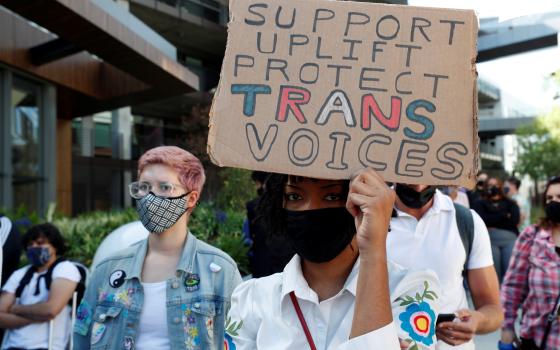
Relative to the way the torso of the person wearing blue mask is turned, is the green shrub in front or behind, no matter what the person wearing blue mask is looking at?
behind

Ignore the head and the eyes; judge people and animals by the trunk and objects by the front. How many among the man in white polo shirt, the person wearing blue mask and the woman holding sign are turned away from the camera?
0

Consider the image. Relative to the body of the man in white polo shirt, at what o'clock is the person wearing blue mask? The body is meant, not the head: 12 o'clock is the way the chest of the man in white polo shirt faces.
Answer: The person wearing blue mask is roughly at 2 o'clock from the man in white polo shirt.

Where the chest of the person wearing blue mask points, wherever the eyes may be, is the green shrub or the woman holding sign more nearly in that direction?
the woman holding sign

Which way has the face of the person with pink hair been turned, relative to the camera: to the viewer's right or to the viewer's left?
to the viewer's left

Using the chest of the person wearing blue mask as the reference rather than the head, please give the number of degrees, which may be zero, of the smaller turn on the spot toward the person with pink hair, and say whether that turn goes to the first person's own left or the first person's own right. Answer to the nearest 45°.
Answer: approximately 45° to the first person's own left

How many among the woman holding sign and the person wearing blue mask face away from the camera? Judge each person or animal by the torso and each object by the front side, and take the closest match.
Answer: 0

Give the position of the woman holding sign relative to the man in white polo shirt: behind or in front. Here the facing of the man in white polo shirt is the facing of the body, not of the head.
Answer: in front

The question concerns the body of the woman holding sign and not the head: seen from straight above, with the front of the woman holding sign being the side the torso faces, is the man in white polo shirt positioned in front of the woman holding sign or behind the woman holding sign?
behind

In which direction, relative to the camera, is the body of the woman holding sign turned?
toward the camera

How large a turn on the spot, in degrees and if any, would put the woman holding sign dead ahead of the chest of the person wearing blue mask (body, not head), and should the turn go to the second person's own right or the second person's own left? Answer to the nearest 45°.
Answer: approximately 45° to the second person's own left

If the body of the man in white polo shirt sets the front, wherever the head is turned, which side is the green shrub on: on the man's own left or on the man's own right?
on the man's own right

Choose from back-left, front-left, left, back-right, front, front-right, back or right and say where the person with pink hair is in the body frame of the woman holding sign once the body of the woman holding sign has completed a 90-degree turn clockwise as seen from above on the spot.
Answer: front-right

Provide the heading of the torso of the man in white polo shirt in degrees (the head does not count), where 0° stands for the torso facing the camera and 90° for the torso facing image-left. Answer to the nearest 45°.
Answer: approximately 45°
